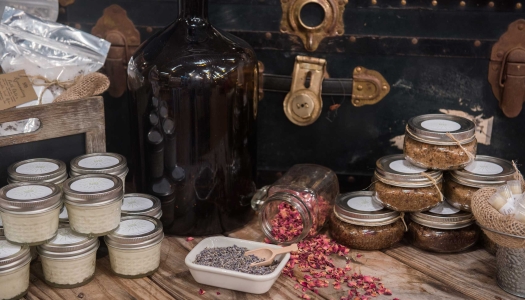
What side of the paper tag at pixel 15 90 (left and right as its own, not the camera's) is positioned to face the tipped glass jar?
left

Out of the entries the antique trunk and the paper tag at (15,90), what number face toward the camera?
2

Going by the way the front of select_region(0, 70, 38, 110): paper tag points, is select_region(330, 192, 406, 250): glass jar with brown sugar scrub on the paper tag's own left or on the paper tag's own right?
on the paper tag's own left

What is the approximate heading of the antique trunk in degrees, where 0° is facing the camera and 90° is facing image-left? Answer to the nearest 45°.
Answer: approximately 0°
